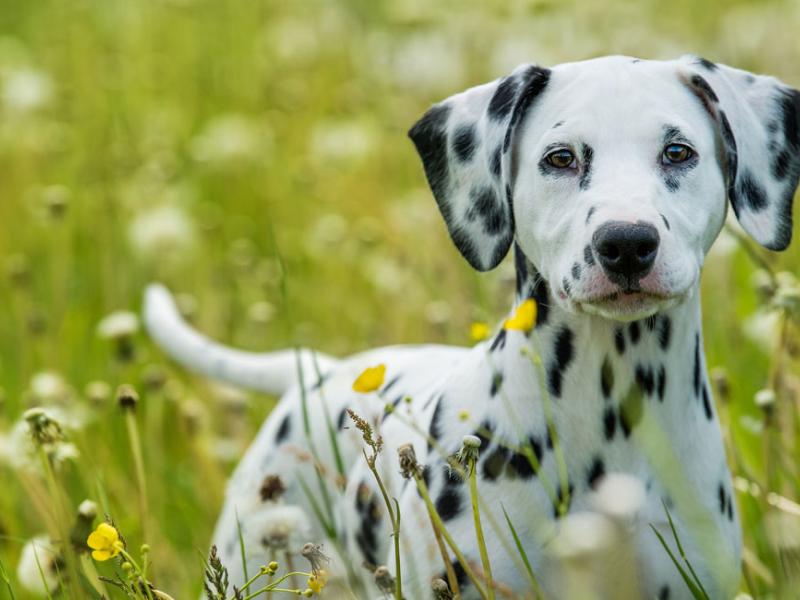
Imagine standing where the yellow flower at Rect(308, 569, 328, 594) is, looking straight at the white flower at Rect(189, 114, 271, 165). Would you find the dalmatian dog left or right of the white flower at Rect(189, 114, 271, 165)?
right

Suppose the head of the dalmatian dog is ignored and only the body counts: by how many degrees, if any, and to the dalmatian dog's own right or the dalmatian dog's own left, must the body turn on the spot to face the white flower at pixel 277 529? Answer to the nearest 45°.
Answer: approximately 135° to the dalmatian dog's own right

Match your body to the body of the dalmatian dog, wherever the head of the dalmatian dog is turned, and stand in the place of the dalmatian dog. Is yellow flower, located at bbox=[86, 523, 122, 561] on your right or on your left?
on your right

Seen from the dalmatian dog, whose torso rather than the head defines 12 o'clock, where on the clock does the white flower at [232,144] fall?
The white flower is roughly at 7 o'clock from the dalmatian dog.

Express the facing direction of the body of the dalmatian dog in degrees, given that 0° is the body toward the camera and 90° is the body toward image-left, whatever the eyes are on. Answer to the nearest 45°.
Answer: approximately 315°

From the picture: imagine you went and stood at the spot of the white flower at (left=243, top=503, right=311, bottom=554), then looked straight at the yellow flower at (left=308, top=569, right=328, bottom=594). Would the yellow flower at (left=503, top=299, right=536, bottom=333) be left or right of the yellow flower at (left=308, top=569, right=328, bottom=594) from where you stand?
left

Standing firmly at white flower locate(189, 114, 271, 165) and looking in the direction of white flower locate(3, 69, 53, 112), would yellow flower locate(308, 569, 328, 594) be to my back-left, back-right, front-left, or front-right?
back-left

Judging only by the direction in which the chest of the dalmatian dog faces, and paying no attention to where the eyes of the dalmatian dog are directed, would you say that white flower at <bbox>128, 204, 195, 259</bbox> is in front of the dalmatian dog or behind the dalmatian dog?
behind

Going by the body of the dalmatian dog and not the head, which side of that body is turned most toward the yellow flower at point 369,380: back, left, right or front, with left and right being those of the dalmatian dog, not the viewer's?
right

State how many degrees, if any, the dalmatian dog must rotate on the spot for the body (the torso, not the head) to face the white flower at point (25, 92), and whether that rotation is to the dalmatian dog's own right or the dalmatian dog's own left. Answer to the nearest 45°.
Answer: approximately 180°

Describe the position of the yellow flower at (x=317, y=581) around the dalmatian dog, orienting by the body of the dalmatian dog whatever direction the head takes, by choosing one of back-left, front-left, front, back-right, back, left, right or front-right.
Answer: right
